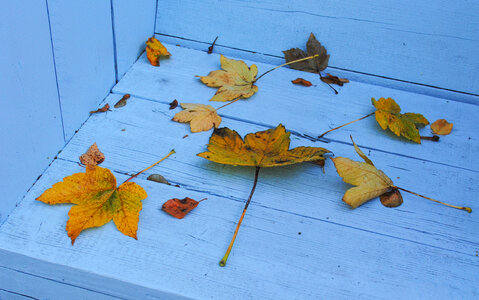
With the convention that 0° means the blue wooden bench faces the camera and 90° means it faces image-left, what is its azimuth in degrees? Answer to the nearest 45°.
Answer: approximately 45°

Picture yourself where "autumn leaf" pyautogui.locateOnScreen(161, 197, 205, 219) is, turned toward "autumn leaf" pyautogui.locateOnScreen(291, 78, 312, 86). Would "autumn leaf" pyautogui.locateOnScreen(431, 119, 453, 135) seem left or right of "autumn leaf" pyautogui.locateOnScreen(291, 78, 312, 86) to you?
right
